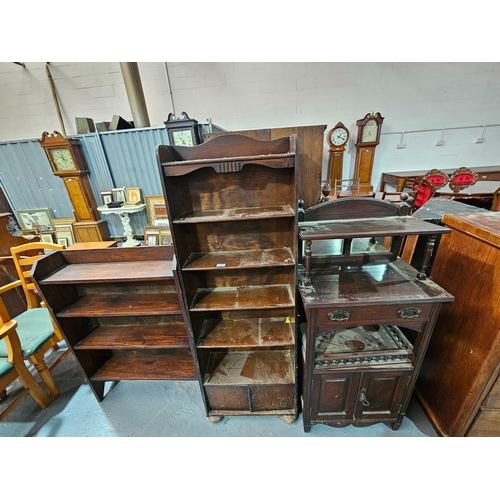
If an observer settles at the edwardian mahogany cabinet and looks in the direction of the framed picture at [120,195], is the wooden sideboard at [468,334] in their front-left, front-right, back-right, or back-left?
back-right

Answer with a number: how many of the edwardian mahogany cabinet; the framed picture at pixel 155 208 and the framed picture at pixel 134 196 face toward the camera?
3

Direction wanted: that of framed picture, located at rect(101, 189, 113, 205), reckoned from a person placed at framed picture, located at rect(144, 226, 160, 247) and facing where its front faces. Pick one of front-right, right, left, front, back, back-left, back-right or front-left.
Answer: back-right

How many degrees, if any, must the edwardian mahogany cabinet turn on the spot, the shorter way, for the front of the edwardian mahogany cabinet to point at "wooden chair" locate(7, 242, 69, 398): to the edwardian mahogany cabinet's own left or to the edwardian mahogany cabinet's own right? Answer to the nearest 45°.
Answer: approximately 45° to the edwardian mahogany cabinet's own right

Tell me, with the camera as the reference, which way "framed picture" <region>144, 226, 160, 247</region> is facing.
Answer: facing the viewer

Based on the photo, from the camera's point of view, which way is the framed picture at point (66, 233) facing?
toward the camera

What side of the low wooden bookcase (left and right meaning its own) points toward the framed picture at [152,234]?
back

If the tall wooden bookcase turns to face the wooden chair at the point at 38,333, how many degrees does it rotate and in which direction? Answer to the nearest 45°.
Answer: approximately 90° to its right

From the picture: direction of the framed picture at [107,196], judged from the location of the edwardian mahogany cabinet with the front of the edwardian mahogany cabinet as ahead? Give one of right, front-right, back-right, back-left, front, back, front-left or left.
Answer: right

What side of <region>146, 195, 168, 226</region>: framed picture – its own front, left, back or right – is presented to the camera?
front

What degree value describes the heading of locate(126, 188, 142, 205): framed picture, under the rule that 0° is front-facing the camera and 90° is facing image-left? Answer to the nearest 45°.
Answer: approximately 0°

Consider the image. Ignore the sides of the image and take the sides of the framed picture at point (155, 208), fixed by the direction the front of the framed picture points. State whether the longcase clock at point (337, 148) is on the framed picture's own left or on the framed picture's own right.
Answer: on the framed picture's own left
